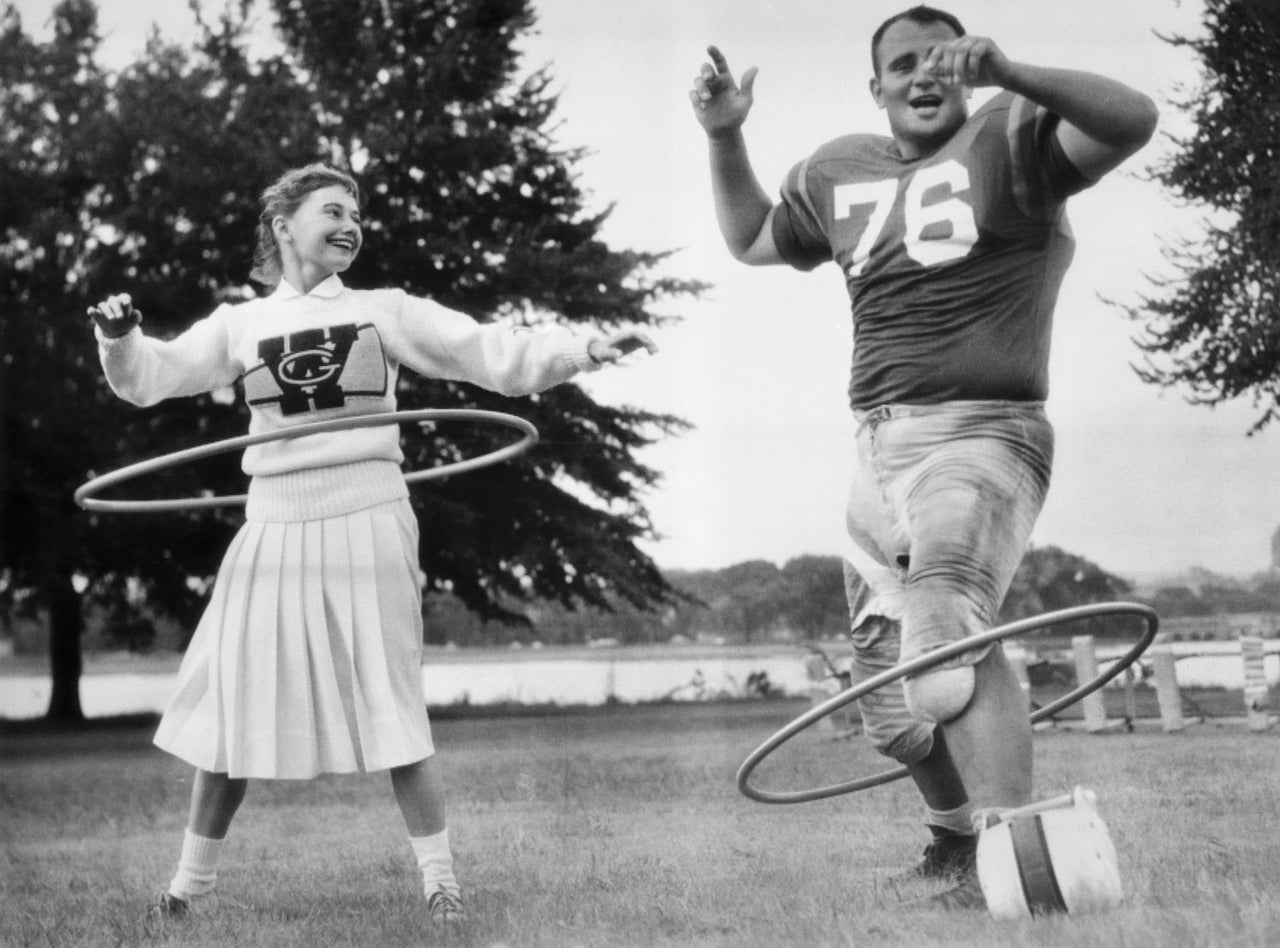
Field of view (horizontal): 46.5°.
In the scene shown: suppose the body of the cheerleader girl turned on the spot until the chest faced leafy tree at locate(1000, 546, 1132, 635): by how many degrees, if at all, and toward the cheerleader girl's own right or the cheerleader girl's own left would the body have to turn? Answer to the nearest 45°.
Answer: approximately 135° to the cheerleader girl's own left

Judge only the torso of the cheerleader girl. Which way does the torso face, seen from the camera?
toward the camera

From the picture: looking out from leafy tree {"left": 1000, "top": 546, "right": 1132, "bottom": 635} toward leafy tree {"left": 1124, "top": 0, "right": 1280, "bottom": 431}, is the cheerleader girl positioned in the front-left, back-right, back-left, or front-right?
front-right

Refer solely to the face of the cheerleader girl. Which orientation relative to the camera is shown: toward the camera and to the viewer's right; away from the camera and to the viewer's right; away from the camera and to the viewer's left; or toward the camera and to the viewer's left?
toward the camera and to the viewer's right

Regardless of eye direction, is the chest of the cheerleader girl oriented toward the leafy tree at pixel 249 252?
no

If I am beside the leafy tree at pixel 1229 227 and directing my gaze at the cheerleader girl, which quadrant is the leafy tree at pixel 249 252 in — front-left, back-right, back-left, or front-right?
front-right

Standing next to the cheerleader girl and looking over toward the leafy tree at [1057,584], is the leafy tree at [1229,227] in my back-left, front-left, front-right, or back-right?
front-right

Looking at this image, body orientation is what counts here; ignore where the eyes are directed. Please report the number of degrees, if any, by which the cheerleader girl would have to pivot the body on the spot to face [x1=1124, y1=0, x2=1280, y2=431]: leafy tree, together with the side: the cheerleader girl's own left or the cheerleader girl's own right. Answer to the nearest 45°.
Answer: approximately 90° to the cheerleader girl's own left
